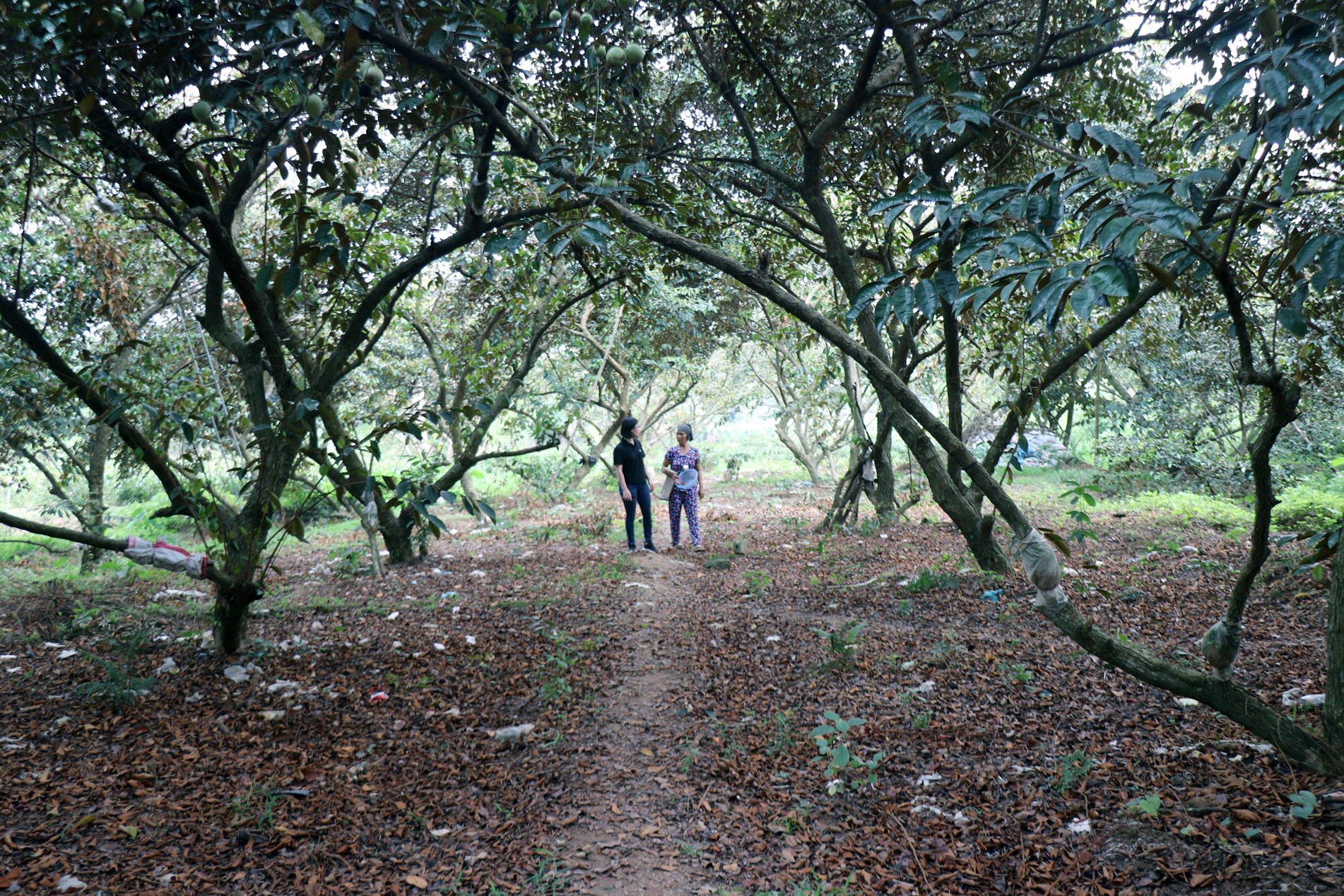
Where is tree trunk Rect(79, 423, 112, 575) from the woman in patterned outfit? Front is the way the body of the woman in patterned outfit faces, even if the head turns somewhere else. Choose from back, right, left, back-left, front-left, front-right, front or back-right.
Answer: right

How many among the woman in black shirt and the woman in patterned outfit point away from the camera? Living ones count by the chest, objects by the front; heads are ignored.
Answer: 0

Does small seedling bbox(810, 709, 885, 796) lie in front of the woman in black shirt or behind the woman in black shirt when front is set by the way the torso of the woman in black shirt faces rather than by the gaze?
in front

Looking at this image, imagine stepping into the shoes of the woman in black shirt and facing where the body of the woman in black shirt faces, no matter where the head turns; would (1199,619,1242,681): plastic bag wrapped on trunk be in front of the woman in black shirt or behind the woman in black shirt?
in front

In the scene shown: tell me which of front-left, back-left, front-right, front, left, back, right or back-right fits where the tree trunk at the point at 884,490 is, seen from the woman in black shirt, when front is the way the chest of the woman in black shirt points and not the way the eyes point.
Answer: front-left

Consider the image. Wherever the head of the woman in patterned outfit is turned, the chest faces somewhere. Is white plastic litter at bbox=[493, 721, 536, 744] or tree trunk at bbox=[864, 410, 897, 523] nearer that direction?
the white plastic litter

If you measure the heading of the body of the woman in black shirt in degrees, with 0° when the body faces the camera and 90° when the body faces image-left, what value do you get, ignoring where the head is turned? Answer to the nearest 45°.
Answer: approximately 315°

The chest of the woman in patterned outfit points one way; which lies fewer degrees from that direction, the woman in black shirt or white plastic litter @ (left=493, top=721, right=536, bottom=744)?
the white plastic litter

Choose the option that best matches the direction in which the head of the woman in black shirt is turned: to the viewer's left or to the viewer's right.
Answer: to the viewer's right

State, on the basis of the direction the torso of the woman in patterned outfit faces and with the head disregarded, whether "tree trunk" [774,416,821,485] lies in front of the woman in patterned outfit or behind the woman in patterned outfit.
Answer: behind

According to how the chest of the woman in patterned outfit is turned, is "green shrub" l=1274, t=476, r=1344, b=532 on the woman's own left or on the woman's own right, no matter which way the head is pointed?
on the woman's own left
